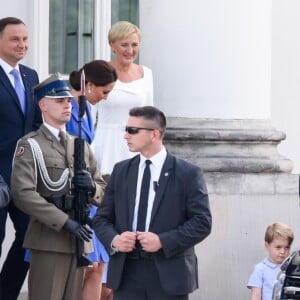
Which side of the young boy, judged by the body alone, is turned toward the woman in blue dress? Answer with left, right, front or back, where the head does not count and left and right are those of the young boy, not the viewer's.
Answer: right

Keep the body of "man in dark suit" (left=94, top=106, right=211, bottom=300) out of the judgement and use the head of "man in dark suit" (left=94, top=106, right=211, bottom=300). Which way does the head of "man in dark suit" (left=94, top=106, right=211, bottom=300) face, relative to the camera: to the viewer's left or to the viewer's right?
to the viewer's left

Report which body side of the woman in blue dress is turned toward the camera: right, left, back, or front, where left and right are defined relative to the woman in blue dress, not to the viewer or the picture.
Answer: right

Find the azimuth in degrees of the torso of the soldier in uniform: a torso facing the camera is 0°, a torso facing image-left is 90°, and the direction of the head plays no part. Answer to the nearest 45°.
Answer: approximately 315°

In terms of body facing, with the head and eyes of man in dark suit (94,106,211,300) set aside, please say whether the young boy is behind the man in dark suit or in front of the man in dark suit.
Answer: behind
